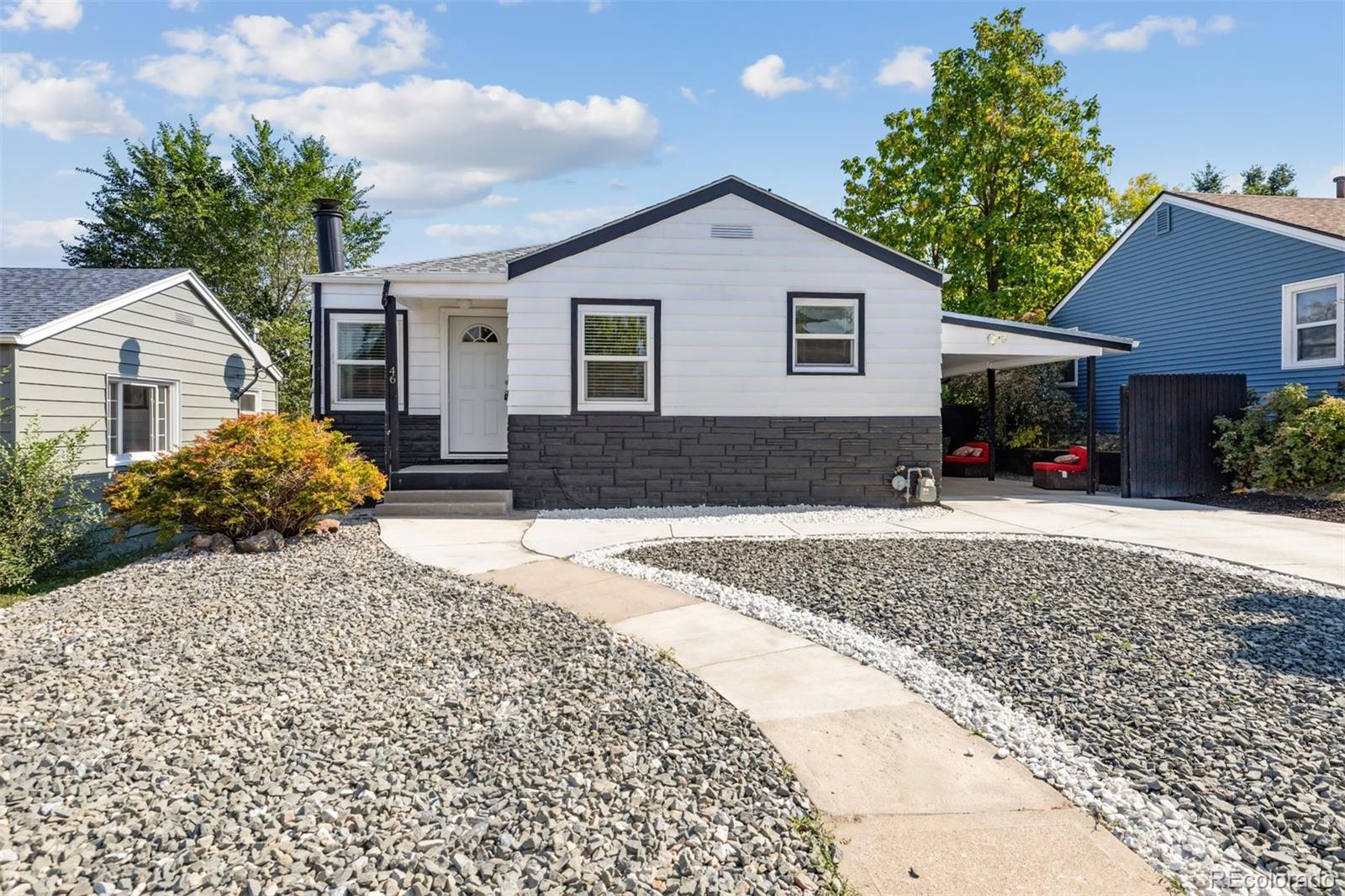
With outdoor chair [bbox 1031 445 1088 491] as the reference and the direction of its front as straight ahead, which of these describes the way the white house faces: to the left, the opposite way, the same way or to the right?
to the left

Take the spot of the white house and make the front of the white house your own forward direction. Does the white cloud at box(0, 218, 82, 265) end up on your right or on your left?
on your right

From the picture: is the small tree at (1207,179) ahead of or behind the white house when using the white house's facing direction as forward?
behind

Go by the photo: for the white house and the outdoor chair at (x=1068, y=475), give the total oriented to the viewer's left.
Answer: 1

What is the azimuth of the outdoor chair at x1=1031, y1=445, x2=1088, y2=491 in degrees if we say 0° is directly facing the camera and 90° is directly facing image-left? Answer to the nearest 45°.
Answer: approximately 90°

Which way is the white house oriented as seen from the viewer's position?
toward the camera
